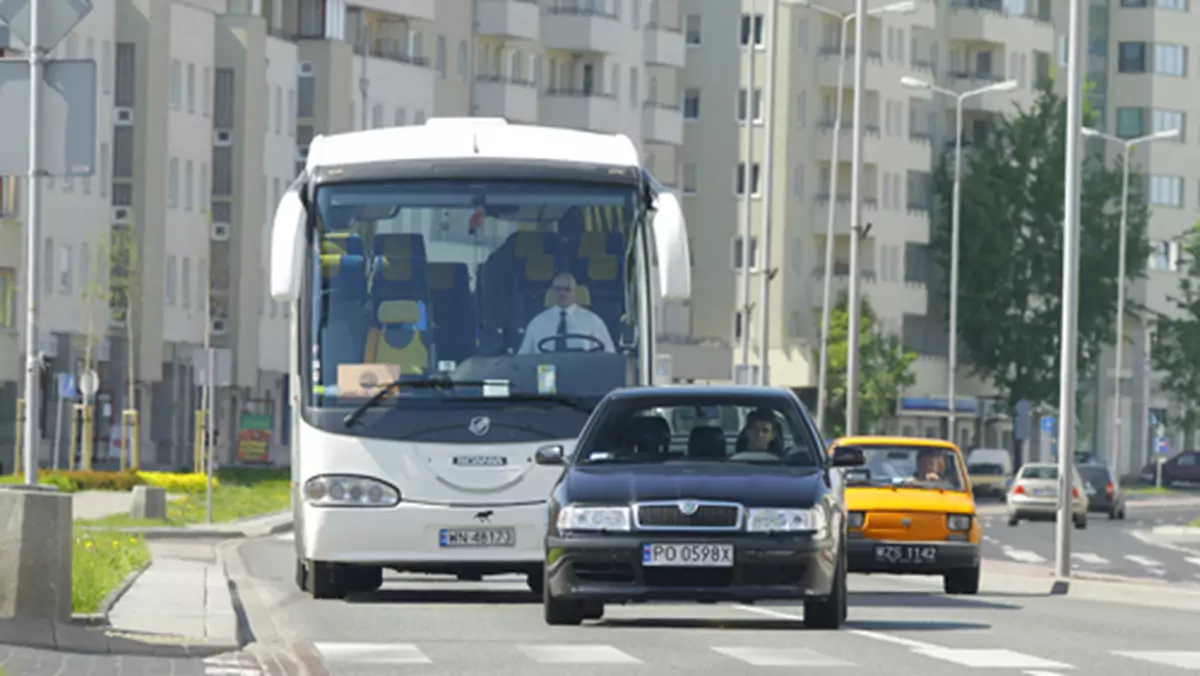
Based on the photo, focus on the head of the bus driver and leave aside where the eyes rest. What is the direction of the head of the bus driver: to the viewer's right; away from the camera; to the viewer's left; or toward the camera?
toward the camera

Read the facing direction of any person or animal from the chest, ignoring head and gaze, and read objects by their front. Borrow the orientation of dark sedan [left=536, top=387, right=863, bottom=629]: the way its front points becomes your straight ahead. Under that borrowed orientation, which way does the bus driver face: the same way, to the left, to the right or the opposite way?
the same way

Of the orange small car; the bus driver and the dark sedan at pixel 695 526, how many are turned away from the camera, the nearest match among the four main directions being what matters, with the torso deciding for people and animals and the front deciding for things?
0

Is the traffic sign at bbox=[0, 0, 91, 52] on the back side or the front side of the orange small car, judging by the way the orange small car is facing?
on the front side

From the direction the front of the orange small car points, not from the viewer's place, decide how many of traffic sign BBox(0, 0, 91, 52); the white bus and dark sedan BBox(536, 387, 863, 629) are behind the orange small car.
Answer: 0

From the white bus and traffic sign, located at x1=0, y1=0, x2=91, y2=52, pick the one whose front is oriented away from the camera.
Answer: the traffic sign

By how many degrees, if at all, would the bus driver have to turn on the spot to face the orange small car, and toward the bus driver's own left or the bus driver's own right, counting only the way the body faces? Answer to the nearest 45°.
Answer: approximately 135° to the bus driver's own left

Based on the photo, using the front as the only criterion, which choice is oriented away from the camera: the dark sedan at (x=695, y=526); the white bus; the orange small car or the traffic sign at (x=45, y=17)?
the traffic sign

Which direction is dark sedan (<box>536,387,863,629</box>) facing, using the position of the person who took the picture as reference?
facing the viewer

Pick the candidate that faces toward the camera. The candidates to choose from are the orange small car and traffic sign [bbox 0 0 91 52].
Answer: the orange small car

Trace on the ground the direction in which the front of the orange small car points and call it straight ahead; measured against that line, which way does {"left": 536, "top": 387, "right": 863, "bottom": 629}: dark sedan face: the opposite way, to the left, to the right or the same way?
the same way

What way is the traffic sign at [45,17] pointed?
away from the camera

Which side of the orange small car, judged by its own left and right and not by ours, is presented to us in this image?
front
